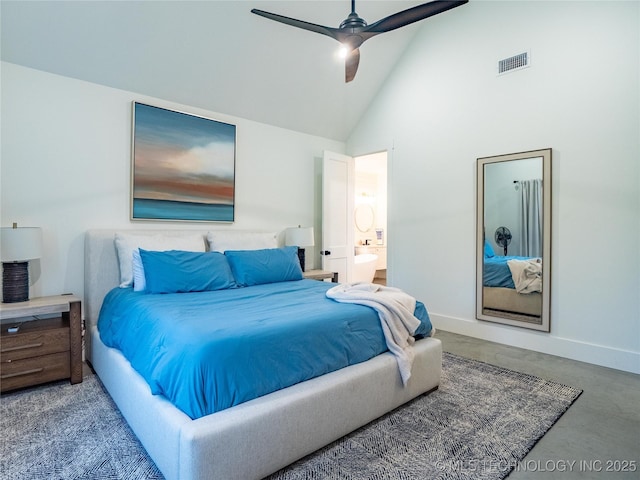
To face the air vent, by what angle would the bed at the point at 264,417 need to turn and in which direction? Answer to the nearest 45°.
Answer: approximately 90° to its left

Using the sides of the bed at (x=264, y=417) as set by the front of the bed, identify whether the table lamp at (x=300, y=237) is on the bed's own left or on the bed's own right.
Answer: on the bed's own left

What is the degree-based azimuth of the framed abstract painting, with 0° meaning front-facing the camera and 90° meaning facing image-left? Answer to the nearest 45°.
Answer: approximately 315°

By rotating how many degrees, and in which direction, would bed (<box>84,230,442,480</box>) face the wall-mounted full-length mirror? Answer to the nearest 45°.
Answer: approximately 90° to its left

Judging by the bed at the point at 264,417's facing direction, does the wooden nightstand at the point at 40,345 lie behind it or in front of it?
behind

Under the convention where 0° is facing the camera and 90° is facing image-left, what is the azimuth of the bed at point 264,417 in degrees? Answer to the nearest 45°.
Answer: approximately 315°

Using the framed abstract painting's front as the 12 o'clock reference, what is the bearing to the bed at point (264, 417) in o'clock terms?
The bed is roughly at 1 o'clock from the framed abstract painting.
